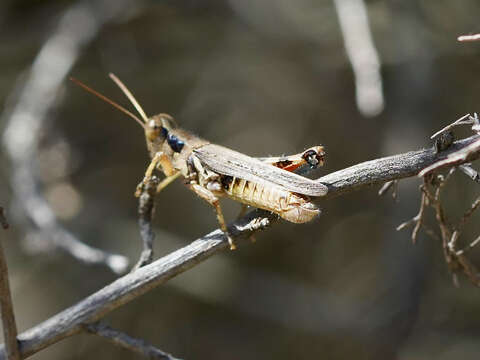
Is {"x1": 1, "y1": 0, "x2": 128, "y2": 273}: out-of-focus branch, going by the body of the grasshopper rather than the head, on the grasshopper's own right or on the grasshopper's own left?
on the grasshopper's own right

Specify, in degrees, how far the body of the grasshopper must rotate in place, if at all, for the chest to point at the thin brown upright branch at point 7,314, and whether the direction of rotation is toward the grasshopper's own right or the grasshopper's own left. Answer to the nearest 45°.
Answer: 0° — it already faces it

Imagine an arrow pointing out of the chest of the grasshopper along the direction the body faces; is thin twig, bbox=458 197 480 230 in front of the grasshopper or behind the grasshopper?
behind

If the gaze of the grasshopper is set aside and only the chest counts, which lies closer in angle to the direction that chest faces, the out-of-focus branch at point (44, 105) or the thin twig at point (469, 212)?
the out-of-focus branch

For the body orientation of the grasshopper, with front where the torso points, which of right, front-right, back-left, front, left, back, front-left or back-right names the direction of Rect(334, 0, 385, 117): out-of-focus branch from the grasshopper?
back-right

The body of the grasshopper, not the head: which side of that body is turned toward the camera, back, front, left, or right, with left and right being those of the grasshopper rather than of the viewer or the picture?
left
